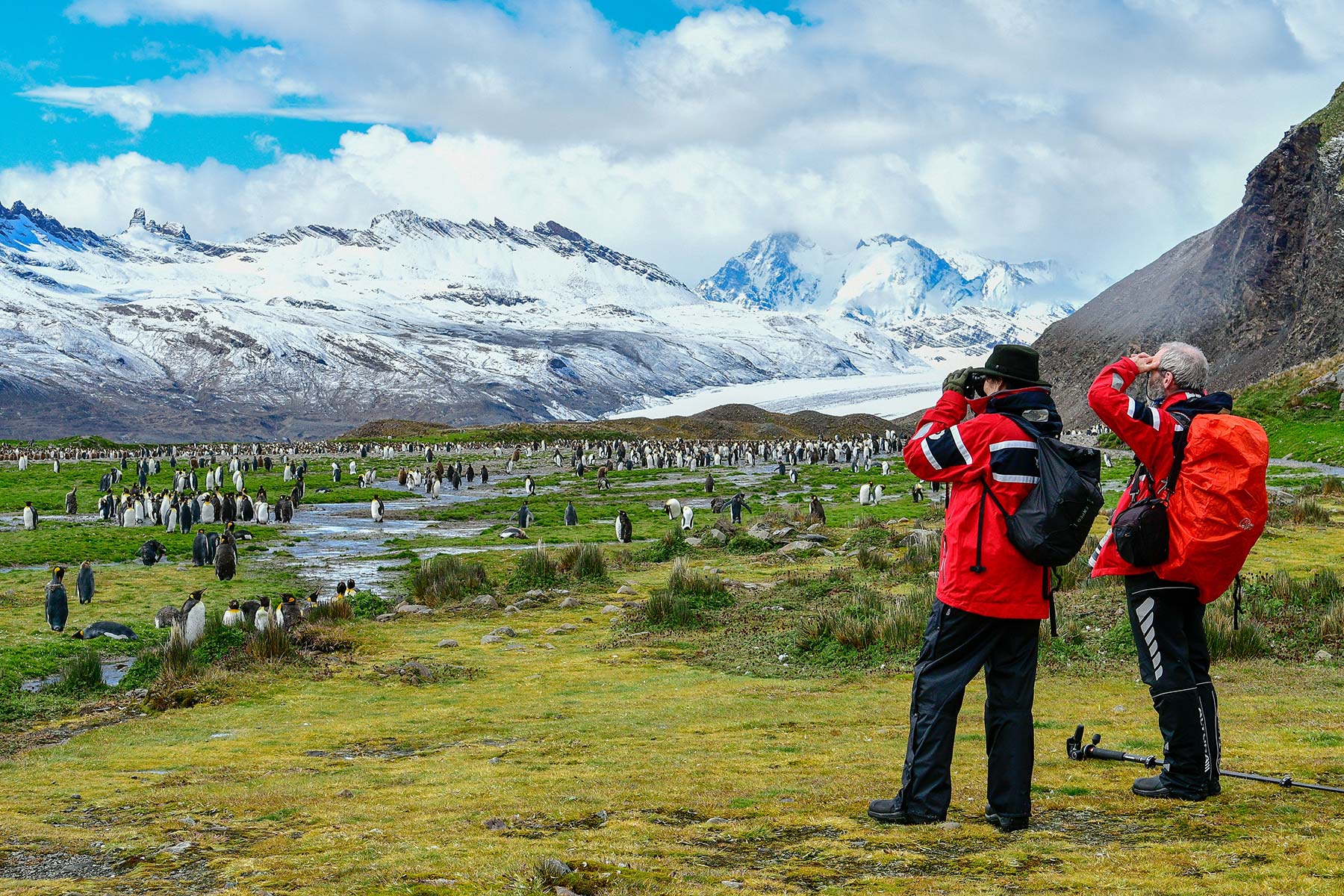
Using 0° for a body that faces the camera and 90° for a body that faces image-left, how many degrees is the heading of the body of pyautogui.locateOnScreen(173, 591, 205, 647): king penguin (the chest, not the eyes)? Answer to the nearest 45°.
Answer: approximately 315°

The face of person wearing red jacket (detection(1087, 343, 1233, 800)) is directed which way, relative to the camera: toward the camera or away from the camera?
away from the camera

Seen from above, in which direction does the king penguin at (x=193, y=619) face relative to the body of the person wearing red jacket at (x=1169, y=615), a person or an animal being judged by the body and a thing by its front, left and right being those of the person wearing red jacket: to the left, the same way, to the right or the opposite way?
the opposite way

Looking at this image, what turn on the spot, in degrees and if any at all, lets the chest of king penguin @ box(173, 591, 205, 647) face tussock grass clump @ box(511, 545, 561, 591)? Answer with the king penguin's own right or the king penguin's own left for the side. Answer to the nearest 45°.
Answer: approximately 90° to the king penguin's own left

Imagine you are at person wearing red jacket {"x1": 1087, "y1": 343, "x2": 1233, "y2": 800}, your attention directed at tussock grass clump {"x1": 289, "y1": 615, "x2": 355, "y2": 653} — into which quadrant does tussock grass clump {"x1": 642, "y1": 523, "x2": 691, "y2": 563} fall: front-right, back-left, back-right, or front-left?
front-right

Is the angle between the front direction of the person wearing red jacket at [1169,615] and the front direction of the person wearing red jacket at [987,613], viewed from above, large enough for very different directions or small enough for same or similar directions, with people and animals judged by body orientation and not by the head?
same or similar directions

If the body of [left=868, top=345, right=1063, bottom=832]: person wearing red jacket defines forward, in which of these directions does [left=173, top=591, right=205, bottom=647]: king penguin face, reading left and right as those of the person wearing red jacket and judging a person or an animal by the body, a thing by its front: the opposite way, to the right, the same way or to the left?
the opposite way

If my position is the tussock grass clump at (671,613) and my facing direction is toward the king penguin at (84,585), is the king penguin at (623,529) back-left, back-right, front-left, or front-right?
front-right

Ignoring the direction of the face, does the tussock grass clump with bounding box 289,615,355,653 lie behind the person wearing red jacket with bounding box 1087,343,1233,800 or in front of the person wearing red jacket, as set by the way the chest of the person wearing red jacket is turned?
in front
